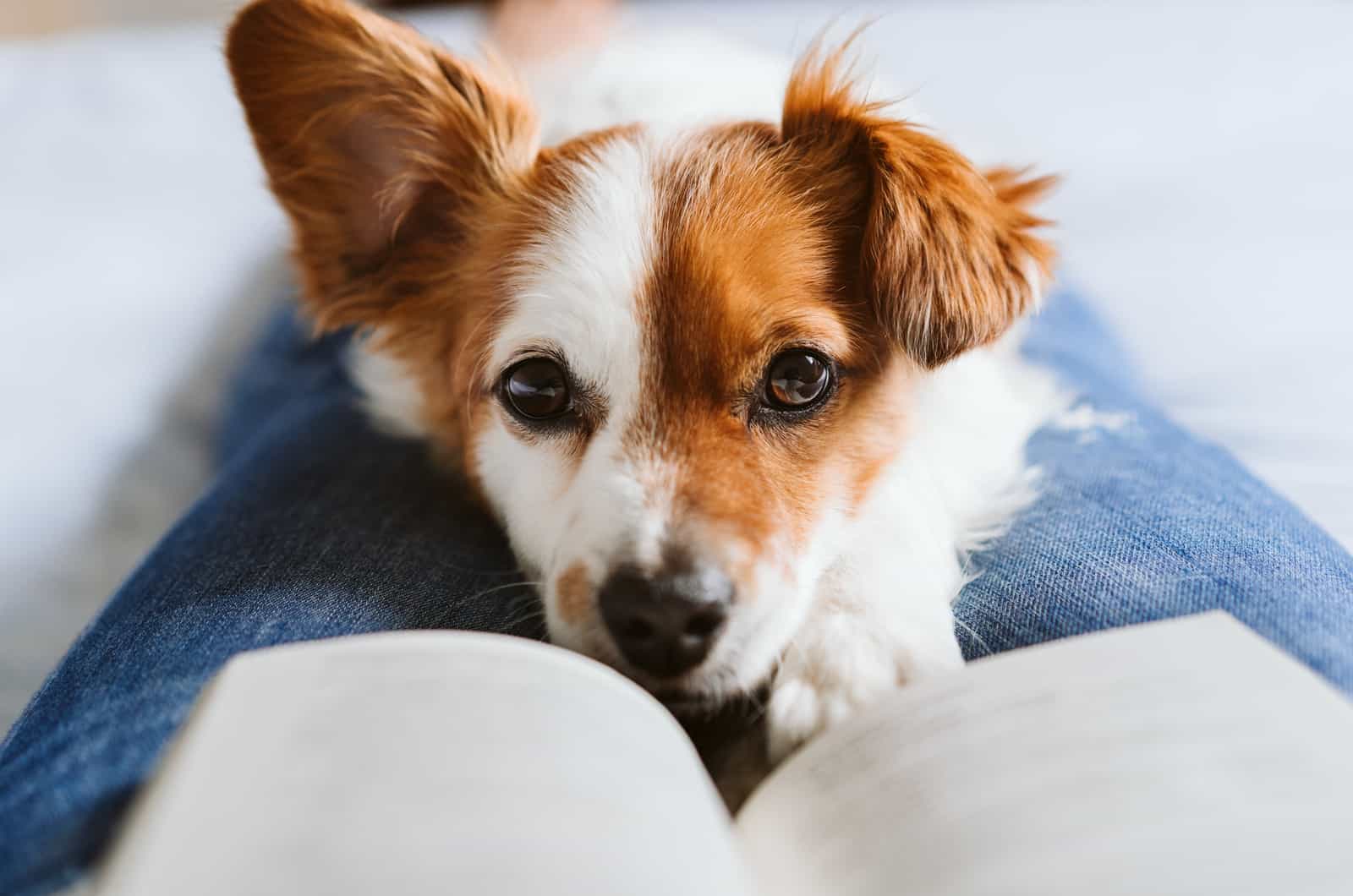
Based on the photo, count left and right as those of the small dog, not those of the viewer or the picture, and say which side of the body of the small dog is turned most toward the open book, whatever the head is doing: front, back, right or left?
front

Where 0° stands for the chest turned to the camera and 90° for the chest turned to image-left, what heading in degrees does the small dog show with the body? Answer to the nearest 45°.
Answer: approximately 0°
